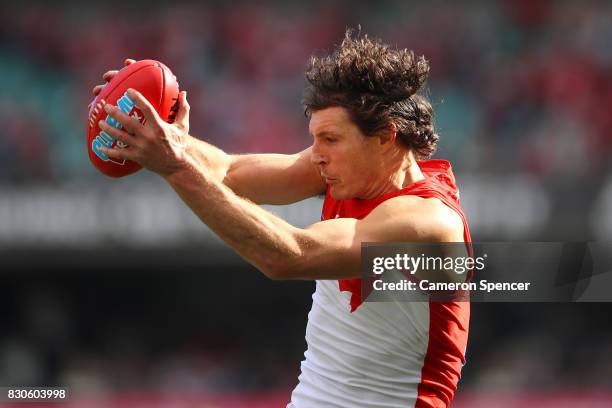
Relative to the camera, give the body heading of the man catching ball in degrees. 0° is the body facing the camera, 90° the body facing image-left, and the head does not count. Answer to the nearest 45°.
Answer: approximately 45°
